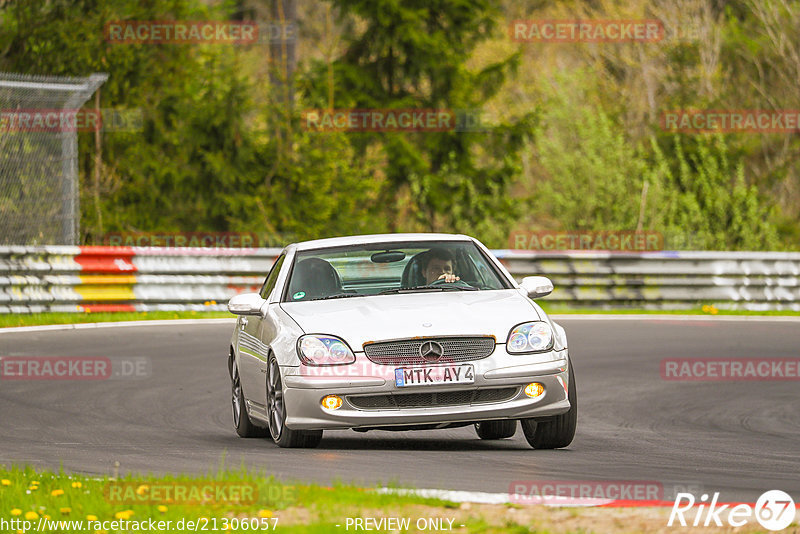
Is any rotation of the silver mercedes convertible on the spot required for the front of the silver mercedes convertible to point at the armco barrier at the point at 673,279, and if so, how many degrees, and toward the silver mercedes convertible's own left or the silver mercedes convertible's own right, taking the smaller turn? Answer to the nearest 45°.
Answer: approximately 180°

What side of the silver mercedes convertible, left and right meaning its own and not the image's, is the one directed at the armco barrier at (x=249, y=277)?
back

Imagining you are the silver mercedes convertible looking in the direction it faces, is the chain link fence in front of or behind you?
behind

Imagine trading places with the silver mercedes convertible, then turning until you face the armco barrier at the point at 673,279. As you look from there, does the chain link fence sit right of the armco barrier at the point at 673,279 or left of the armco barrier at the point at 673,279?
left

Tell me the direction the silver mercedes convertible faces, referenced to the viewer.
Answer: facing the viewer

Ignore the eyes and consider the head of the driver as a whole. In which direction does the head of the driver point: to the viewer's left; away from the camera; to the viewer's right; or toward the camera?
toward the camera
